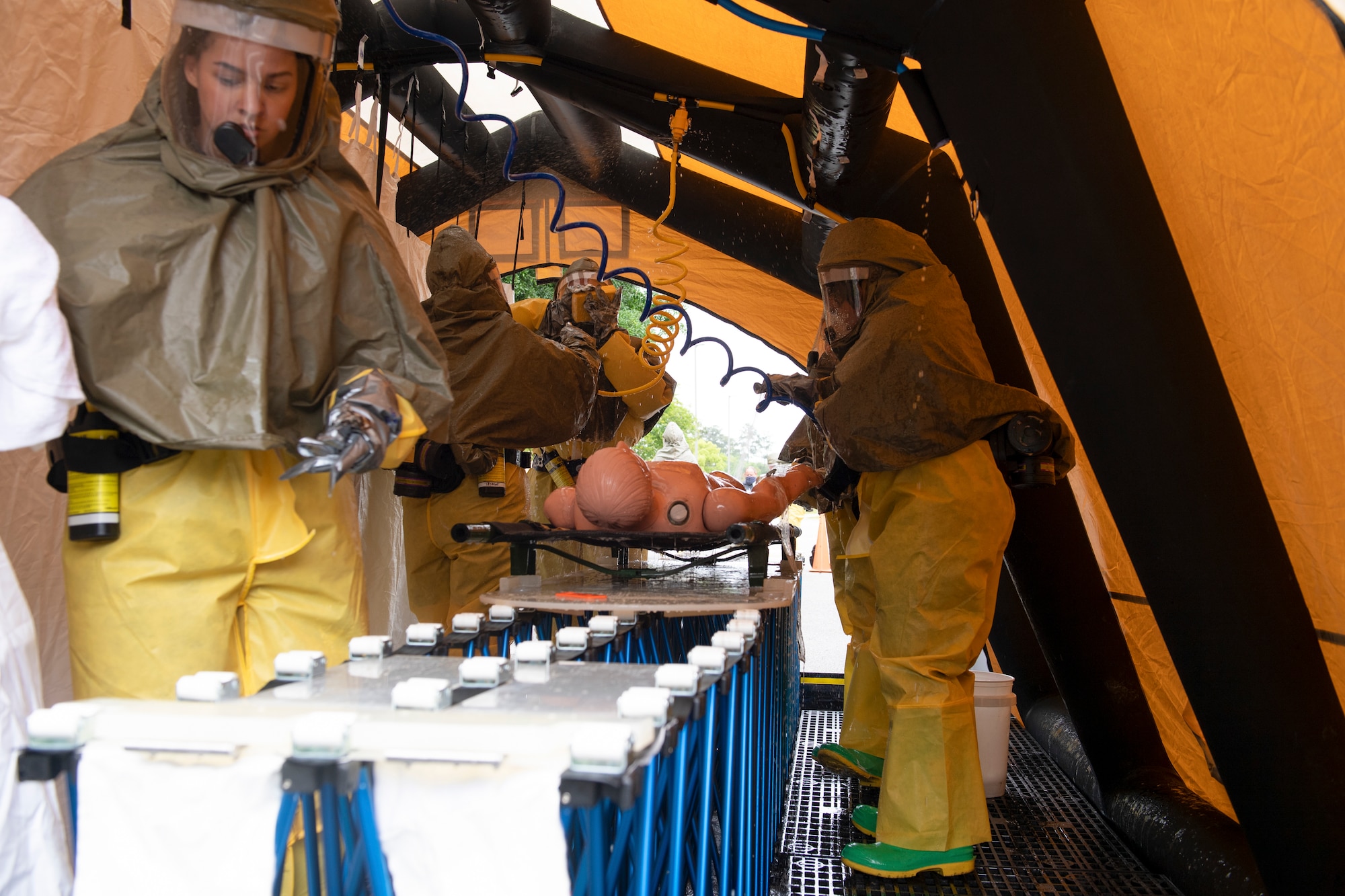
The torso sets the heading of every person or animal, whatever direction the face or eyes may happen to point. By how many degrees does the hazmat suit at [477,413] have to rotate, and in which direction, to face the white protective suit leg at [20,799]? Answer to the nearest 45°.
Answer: approximately 135° to its right

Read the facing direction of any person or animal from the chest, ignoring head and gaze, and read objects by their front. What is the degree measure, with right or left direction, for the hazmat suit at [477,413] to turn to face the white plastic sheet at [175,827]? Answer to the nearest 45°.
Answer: approximately 135° to its right

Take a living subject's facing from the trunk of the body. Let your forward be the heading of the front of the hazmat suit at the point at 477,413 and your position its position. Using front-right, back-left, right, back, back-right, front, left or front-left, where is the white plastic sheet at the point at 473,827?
back-right

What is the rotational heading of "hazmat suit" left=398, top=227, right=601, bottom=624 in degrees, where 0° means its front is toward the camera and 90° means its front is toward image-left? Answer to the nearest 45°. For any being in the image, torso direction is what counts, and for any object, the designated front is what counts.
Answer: approximately 225°

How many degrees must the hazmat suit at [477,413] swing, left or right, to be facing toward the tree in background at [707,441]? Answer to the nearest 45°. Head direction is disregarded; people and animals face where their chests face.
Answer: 0° — it already faces it
